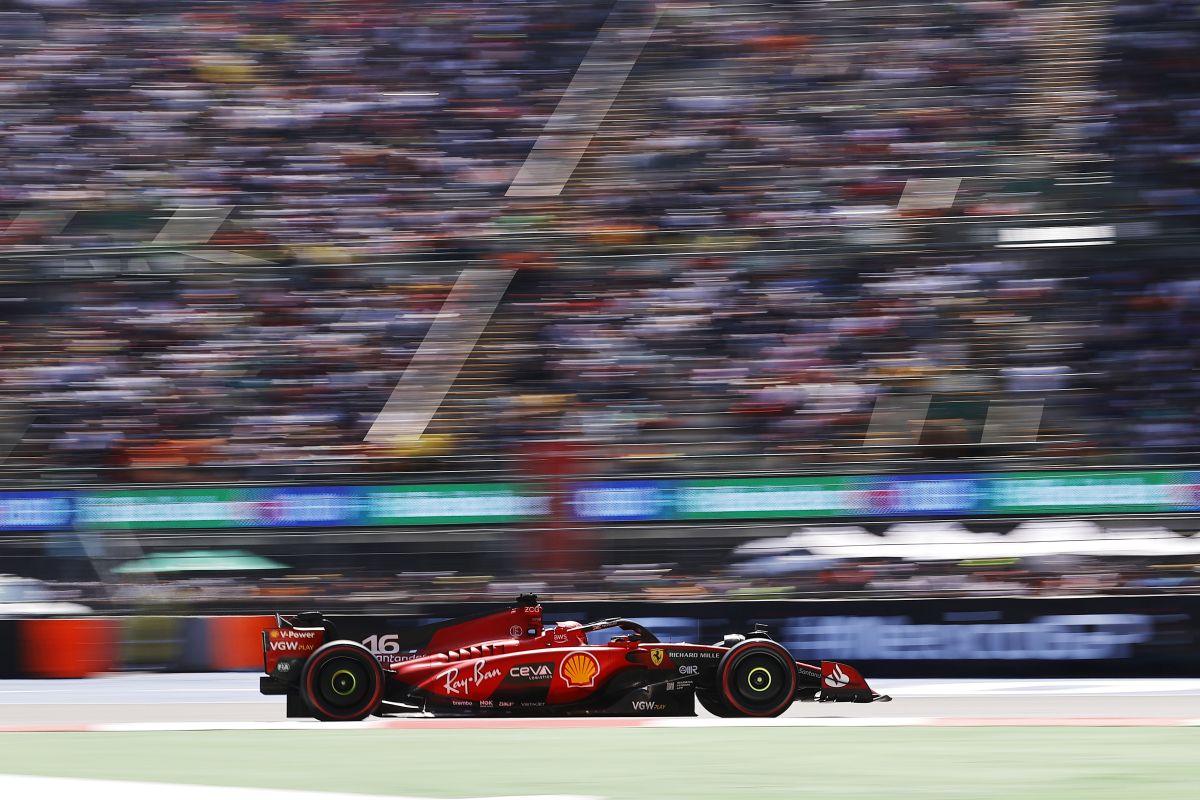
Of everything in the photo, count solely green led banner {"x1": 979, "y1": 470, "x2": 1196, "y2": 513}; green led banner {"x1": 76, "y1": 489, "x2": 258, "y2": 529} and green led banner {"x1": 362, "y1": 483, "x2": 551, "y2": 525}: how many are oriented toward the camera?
3

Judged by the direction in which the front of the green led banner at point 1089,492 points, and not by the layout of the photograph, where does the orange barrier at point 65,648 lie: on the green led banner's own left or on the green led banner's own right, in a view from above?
on the green led banner's own right

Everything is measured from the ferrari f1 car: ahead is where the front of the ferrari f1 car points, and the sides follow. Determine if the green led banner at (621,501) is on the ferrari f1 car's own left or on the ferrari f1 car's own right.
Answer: on the ferrari f1 car's own left

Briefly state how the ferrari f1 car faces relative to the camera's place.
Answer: facing to the right of the viewer

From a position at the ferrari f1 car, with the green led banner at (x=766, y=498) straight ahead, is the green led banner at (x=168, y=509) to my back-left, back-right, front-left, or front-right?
front-left

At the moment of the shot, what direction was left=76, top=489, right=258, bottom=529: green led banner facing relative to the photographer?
facing the viewer

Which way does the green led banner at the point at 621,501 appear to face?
toward the camera

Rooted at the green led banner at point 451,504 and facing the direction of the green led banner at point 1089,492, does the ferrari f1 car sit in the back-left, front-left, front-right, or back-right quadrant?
front-right

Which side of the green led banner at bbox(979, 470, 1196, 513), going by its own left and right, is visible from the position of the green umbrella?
right

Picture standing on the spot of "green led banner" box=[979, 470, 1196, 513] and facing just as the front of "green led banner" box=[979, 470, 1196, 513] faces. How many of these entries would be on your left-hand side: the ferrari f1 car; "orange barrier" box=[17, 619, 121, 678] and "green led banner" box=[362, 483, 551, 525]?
0

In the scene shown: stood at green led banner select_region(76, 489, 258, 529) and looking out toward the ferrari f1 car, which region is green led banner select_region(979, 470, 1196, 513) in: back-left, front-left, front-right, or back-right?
front-left

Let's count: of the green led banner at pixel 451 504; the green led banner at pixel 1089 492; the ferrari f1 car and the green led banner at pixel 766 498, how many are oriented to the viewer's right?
1

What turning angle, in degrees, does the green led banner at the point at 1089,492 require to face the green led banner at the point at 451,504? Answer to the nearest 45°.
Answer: approximately 90° to its right

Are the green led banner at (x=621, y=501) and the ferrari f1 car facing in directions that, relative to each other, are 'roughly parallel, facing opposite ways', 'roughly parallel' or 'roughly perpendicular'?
roughly perpendicular

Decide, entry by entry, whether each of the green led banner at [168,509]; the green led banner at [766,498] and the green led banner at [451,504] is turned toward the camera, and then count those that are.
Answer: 3

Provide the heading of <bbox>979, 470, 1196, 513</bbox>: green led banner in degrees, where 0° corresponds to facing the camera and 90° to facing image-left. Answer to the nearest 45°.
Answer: approximately 0°

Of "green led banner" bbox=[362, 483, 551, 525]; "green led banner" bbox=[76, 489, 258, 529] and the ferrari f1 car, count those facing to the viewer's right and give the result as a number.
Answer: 1

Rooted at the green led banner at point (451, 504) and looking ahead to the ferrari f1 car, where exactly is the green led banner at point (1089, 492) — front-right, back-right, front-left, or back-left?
front-left
